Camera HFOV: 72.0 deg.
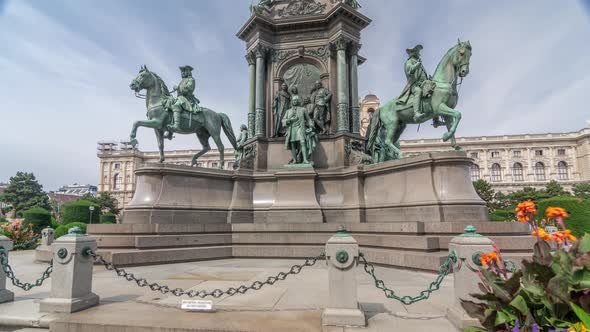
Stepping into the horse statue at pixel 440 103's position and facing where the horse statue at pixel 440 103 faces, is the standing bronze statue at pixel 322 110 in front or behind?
behind

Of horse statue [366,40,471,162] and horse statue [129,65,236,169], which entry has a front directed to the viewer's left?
horse statue [129,65,236,169]

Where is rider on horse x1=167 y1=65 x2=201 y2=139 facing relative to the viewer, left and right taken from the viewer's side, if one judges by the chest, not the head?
facing to the left of the viewer

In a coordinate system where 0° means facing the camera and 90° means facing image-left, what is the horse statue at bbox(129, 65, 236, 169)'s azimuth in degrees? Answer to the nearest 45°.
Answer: approximately 90°

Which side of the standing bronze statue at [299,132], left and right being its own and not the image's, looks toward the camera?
front

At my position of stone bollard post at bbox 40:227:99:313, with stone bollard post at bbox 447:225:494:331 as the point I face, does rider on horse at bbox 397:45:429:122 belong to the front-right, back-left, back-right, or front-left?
front-left

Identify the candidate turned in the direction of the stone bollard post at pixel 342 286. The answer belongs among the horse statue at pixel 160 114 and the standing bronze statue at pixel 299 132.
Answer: the standing bronze statue

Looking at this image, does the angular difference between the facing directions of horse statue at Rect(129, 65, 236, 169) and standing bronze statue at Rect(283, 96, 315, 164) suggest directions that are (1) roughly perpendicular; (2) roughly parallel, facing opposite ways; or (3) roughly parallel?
roughly perpendicular

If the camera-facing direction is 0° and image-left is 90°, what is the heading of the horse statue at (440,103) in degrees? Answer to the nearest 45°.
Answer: approximately 315°

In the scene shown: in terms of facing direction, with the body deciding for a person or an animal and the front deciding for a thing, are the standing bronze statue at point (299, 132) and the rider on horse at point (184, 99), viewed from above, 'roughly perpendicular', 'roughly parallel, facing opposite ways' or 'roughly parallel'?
roughly perpendicular

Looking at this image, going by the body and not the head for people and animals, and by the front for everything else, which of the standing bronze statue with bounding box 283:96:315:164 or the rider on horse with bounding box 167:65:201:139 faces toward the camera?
the standing bronze statue

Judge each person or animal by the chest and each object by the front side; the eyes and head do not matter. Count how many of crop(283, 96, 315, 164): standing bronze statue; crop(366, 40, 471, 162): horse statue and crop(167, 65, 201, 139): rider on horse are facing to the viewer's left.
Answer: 1
